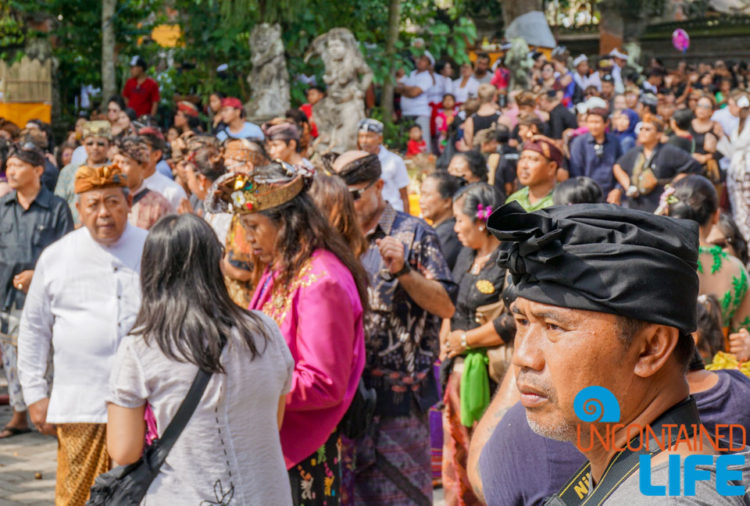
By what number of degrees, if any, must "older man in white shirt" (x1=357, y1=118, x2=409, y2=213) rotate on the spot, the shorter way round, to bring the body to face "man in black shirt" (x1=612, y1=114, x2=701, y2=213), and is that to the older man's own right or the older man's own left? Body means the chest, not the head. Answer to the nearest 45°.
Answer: approximately 135° to the older man's own left

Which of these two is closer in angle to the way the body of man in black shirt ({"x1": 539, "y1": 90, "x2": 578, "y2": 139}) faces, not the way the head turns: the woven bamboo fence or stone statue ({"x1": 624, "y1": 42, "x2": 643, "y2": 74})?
the woven bamboo fence

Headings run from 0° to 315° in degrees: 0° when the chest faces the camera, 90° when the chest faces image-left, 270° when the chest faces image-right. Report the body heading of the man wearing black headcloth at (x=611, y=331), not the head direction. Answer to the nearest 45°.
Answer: approximately 45°

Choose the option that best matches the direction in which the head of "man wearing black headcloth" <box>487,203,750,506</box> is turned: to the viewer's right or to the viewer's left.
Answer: to the viewer's left

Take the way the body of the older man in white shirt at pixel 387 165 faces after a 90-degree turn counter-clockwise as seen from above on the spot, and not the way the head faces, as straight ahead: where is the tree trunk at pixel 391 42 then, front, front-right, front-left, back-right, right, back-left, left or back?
back-left

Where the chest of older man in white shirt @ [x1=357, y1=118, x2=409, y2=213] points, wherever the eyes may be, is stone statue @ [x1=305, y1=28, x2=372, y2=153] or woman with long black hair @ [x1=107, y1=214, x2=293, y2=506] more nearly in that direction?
the woman with long black hair

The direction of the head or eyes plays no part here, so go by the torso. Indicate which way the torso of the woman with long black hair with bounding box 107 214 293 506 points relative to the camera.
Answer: away from the camera

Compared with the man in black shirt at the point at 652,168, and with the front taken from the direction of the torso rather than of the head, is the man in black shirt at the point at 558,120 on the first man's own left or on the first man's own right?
on the first man's own right

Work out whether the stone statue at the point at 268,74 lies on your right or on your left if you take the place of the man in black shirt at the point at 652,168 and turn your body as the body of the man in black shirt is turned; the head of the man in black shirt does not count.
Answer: on your right

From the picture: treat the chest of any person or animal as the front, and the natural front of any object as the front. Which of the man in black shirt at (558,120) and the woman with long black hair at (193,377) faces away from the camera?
the woman with long black hair
